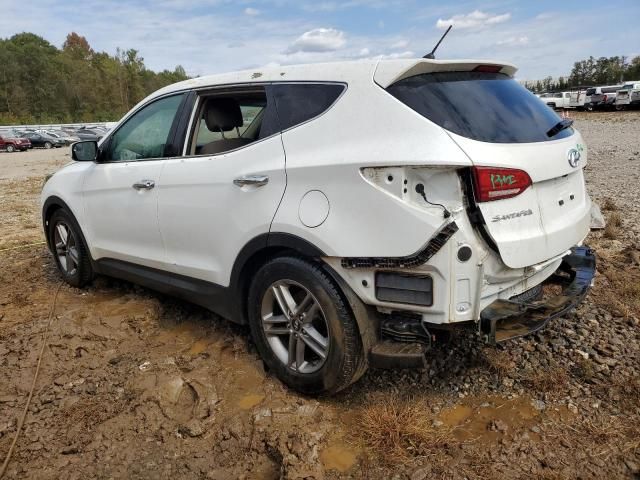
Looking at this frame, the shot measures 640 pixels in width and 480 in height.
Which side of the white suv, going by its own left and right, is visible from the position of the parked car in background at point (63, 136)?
front

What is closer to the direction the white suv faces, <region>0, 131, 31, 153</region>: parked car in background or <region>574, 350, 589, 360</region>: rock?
the parked car in background

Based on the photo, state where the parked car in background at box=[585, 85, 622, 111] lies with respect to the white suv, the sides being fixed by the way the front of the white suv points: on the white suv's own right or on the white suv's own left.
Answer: on the white suv's own right

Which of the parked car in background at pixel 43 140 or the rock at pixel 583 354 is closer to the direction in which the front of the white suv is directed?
the parked car in background

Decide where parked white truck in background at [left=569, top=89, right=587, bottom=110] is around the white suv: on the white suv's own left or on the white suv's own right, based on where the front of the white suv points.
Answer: on the white suv's own right

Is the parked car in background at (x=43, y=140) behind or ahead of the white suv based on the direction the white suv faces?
ahead

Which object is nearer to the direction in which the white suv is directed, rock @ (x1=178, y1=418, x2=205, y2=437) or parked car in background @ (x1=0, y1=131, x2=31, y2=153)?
the parked car in background

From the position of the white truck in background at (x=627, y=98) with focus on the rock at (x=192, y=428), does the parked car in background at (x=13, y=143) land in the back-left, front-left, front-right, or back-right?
front-right

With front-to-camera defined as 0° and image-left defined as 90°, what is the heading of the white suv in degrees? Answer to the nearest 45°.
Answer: approximately 135°

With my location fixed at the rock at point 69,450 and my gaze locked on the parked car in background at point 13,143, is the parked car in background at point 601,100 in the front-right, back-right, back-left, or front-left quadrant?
front-right

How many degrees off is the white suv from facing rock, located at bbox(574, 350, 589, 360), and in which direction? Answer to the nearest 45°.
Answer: approximately 135° to its right

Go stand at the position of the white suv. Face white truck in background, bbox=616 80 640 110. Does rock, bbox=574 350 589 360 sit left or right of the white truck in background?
right

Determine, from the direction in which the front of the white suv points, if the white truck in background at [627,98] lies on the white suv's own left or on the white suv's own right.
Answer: on the white suv's own right

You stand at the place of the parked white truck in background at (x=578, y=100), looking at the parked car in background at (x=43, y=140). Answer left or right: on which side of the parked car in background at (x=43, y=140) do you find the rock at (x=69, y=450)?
left
